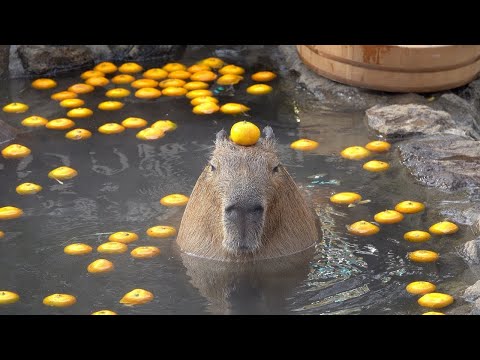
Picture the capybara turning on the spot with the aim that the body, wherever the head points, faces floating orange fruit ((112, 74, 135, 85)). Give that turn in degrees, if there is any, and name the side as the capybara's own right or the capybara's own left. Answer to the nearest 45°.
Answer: approximately 180°

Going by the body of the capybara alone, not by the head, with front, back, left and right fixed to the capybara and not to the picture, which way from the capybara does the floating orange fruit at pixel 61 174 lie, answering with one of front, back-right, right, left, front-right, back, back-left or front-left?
back-right

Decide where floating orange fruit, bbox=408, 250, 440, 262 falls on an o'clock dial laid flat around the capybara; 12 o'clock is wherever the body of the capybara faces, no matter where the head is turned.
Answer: The floating orange fruit is roughly at 9 o'clock from the capybara.

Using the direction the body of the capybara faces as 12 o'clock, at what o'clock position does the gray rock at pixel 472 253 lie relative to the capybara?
The gray rock is roughly at 9 o'clock from the capybara.

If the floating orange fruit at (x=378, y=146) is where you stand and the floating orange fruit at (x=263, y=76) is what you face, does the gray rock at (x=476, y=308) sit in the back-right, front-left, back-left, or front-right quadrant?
back-left

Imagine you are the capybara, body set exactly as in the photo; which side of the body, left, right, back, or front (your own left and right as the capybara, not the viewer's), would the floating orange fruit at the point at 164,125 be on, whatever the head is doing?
back

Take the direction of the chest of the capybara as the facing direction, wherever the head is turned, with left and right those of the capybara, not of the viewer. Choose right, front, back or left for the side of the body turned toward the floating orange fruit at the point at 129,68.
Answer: back

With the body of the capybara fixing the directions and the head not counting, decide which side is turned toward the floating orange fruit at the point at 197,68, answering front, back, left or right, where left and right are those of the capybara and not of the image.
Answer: back

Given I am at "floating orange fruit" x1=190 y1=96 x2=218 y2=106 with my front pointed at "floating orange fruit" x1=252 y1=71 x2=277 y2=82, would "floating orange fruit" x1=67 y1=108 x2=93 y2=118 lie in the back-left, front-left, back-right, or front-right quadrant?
back-left

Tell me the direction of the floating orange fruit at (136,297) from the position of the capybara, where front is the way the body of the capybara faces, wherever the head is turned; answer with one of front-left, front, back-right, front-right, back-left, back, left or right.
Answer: front-right

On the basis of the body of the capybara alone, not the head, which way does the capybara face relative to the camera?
toward the camera

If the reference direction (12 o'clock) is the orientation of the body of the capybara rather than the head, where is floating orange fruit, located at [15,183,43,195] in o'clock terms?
The floating orange fruit is roughly at 4 o'clock from the capybara.

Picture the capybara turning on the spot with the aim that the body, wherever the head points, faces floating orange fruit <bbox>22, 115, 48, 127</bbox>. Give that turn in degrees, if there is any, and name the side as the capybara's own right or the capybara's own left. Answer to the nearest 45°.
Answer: approximately 135° to the capybara's own right

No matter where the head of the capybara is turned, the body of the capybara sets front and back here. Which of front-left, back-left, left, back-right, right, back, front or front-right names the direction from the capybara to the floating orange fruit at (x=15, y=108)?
back-right

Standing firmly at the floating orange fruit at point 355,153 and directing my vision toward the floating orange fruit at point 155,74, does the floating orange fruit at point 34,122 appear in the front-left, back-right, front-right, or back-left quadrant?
front-left

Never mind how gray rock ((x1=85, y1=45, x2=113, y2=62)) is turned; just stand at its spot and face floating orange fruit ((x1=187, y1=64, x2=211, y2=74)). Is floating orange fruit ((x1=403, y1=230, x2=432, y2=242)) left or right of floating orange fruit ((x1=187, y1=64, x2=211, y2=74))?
right

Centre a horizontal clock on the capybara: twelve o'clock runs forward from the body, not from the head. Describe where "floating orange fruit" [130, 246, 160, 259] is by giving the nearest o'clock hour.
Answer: The floating orange fruit is roughly at 3 o'clock from the capybara.

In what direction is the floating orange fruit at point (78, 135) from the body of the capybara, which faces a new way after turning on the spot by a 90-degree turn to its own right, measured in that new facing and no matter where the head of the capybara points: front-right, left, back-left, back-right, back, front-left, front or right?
front-right
